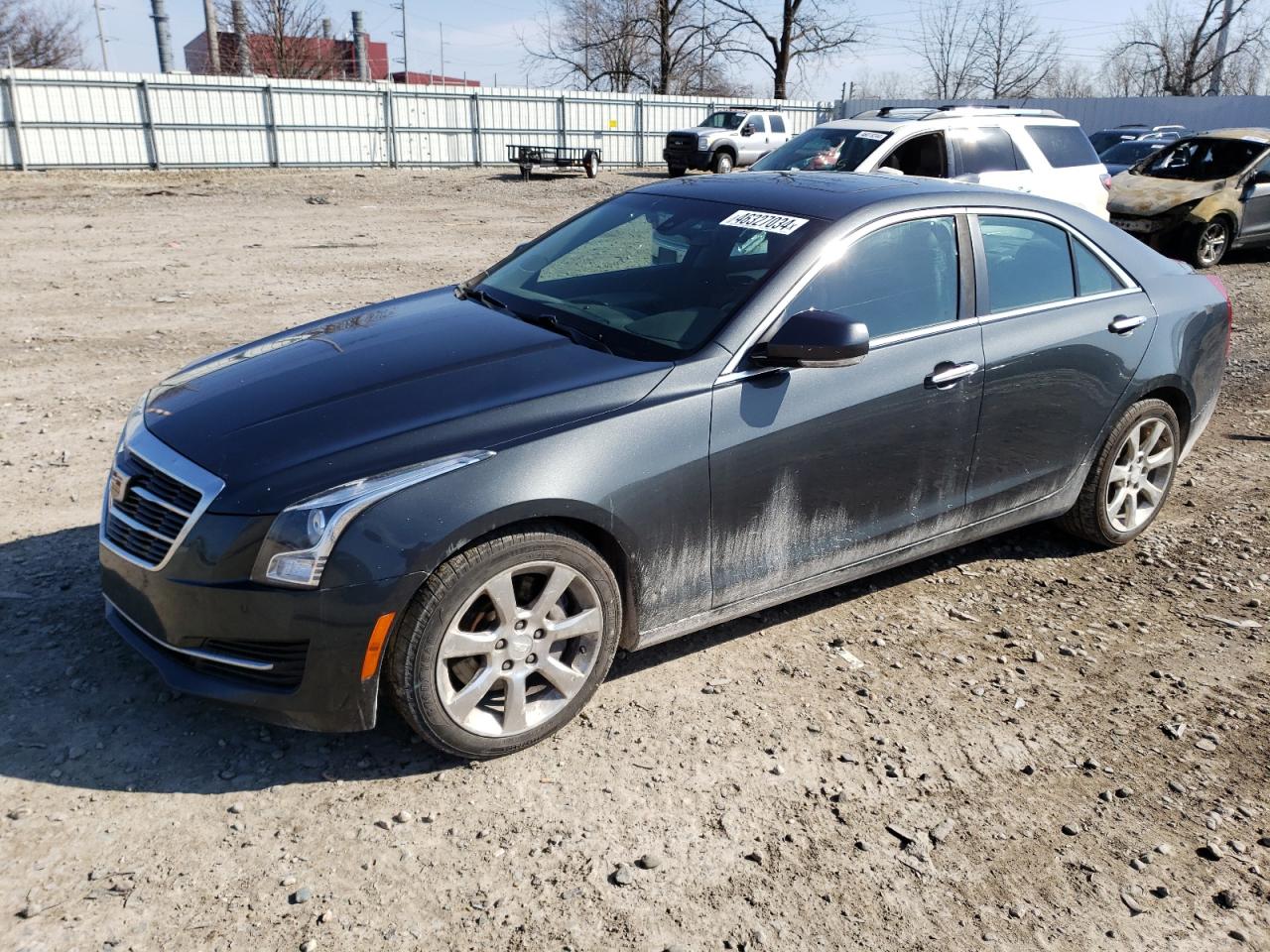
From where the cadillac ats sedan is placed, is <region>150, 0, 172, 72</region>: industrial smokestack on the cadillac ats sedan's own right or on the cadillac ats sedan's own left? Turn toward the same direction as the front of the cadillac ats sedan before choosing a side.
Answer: on the cadillac ats sedan's own right

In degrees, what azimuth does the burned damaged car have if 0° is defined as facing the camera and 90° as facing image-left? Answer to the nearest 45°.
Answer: approximately 45°

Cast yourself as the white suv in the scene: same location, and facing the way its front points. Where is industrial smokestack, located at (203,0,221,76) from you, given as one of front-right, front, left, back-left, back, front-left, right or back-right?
right

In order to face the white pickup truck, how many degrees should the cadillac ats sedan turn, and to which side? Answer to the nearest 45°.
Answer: approximately 135° to its right

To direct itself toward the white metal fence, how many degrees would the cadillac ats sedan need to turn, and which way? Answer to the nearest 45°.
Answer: approximately 135° to its right

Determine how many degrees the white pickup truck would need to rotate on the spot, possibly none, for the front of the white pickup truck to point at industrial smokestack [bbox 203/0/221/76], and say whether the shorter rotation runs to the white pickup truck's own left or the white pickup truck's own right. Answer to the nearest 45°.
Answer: approximately 90° to the white pickup truck's own right

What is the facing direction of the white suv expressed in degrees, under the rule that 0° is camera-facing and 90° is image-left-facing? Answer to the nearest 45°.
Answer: approximately 45°

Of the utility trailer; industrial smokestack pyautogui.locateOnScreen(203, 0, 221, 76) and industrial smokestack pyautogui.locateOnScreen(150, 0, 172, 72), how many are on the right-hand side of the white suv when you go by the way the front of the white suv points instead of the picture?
3
